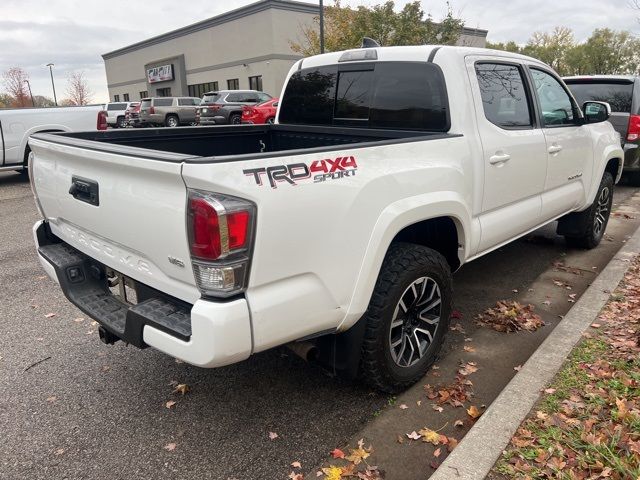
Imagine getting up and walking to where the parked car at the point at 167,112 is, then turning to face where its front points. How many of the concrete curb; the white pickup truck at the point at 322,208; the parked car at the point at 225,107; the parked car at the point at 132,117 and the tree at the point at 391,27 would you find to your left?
1

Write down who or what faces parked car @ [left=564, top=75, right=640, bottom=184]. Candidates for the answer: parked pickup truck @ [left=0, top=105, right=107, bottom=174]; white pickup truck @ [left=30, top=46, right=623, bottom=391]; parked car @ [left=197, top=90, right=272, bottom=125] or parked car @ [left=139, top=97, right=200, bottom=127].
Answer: the white pickup truck

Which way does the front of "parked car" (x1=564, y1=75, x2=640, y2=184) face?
away from the camera

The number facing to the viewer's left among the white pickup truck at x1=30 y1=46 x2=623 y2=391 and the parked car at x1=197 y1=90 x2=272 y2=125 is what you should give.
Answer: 0

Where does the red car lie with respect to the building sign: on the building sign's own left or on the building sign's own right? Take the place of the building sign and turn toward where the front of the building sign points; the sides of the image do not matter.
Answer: on the building sign's own left

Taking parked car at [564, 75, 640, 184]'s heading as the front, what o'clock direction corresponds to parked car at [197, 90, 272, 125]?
parked car at [197, 90, 272, 125] is roughly at 10 o'clock from parked car at [564, 75, 640, 184].

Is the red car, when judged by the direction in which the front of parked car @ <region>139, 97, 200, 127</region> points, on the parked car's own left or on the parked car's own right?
on the parked car's own right

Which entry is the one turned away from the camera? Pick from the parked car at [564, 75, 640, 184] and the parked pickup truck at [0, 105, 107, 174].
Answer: the parked car at [564, 75, 640, 184]

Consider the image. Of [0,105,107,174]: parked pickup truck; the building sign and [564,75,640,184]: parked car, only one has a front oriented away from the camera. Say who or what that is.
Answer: [564,75,640,184]: parked car

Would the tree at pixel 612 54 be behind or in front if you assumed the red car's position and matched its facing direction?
in front

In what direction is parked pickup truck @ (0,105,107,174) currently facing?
to the viewer's left

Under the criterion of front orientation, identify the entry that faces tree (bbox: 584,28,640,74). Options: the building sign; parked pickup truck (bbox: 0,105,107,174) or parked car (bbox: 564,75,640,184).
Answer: parked car (bbox: 564,75,640,184)

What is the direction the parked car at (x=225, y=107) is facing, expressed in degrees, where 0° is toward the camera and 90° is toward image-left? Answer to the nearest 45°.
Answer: approximately 225°

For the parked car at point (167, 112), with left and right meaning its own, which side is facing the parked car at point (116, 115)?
left

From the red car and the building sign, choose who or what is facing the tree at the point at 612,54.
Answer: the red car

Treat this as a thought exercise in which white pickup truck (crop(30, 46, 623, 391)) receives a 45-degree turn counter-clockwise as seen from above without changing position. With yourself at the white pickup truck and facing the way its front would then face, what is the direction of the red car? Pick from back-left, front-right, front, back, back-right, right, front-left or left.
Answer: front

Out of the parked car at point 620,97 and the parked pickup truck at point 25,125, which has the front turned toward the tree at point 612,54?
the parked car at point 620,97

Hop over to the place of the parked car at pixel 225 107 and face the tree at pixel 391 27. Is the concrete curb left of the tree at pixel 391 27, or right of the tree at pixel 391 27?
right

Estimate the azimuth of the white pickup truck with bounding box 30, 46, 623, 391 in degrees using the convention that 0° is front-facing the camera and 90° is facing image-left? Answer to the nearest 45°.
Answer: approximately 225°

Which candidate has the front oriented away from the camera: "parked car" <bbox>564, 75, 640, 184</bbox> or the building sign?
the parked car
